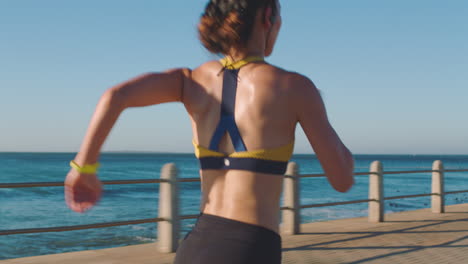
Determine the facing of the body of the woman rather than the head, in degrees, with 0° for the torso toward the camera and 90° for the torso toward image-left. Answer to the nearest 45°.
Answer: approximately 225°

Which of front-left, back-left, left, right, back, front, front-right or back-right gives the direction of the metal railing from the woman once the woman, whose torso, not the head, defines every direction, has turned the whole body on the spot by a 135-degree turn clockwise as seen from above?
back
